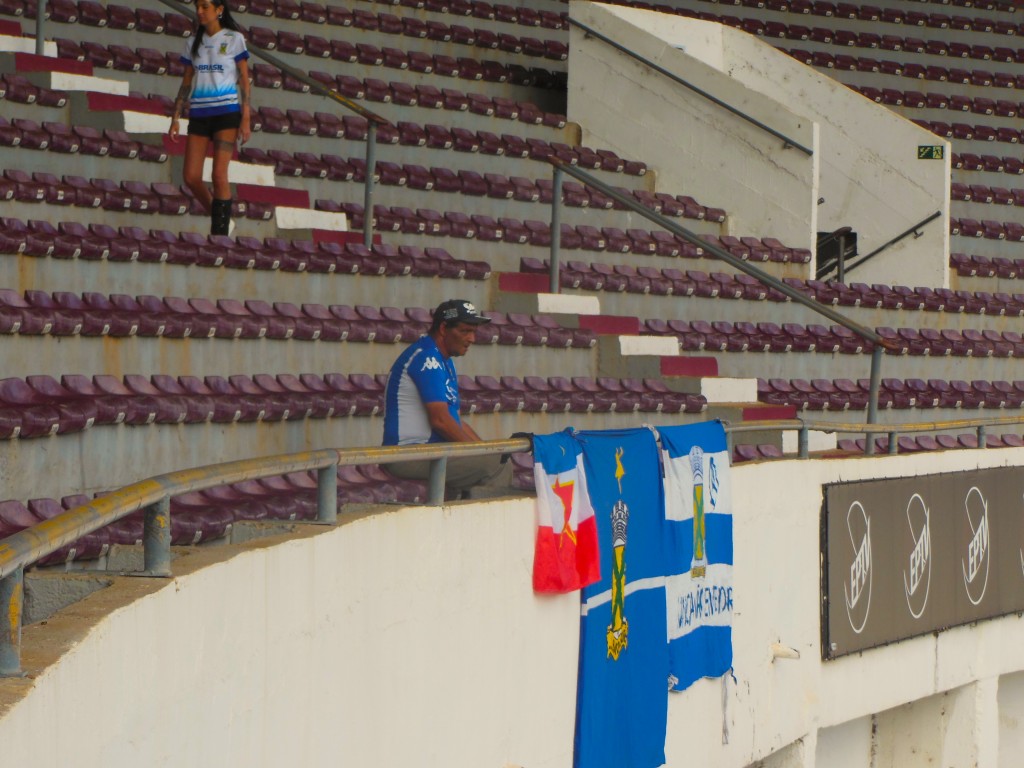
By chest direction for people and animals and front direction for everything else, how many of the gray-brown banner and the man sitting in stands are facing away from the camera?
0

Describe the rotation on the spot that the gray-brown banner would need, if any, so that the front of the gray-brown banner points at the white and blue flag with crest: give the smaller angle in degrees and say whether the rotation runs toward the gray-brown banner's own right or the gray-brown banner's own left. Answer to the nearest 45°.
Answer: approximately 45° to the gray-brown banner's own right

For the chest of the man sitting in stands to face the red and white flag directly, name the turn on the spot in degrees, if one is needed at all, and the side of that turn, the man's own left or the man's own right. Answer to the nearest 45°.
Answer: approximately 45° to the man's own right

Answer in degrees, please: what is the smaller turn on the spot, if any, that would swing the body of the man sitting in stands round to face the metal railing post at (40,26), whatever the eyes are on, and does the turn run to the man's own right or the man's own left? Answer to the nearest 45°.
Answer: approximately 135° to the man's own left

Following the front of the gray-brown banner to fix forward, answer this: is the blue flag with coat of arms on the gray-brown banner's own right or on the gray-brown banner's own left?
on the gray-brown banner's own right

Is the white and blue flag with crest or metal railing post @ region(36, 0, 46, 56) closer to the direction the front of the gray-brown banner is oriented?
the white and blue flag with crest

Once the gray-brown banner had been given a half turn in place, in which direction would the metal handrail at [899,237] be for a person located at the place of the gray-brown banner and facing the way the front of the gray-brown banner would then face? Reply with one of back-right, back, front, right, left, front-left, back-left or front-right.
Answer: front-right

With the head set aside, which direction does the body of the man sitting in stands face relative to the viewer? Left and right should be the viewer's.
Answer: facing to the right of the viewer

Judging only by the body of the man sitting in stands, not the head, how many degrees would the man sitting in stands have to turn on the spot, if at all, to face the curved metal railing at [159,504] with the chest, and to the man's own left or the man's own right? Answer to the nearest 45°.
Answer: approximately 90° to the man's own right
